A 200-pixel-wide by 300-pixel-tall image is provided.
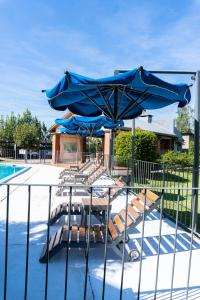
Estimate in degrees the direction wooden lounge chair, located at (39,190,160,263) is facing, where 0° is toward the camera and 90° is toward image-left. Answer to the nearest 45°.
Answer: approximately 90°

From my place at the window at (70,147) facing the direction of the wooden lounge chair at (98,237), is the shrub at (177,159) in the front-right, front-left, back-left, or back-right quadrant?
front-left

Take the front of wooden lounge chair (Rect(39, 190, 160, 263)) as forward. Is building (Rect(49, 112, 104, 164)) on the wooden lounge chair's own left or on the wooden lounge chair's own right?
on the wooden lounge chair's own right

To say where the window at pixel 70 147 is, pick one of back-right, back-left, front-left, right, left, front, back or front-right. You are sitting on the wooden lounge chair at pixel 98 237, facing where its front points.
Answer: right

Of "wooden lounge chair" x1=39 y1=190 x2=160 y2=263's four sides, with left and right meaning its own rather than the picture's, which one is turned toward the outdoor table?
right

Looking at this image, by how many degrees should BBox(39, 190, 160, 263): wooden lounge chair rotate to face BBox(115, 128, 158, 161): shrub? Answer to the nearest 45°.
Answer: approximately 90° to its right
